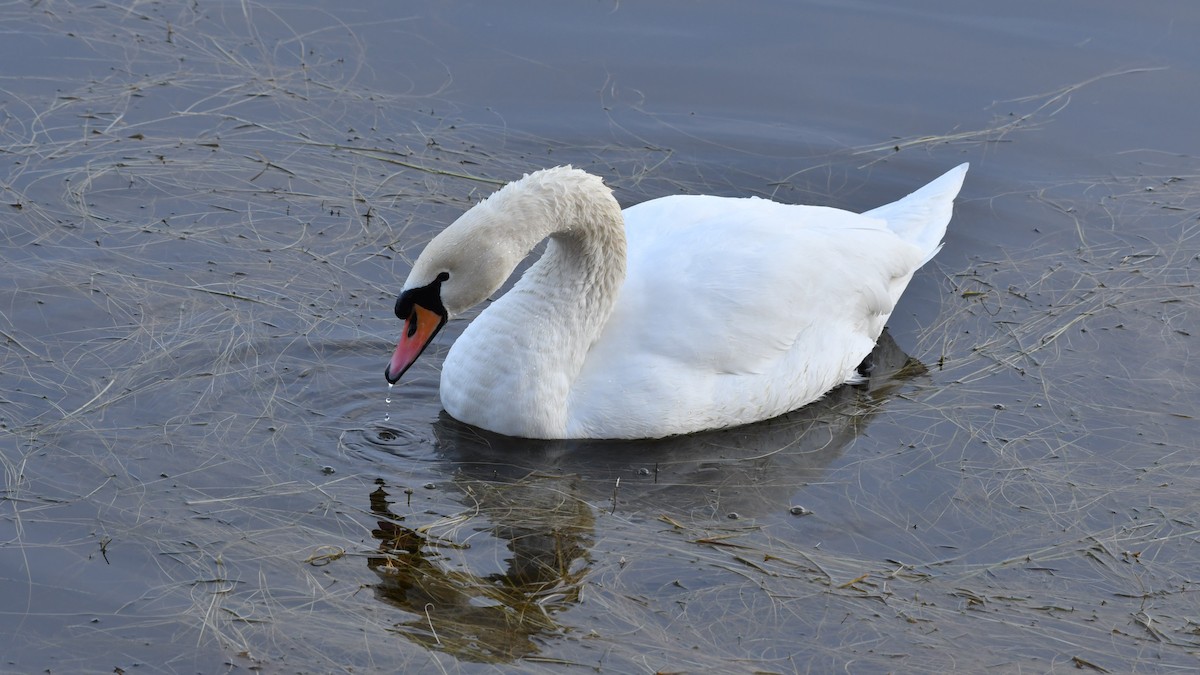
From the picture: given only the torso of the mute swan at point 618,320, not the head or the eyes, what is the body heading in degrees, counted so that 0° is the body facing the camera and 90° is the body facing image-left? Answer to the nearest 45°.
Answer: approximately 45°
